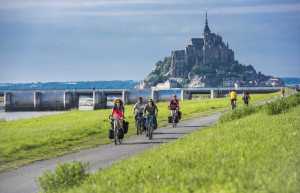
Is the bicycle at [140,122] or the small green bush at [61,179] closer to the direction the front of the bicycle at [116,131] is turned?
the small green bush

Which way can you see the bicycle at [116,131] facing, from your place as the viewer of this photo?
facing the viewer

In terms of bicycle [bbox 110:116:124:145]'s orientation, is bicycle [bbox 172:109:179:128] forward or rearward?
rearward

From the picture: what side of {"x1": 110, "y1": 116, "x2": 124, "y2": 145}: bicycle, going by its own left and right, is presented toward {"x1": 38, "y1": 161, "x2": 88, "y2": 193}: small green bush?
front

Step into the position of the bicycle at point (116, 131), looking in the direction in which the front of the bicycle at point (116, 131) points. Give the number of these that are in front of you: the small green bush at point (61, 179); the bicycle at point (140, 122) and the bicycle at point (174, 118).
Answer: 1
